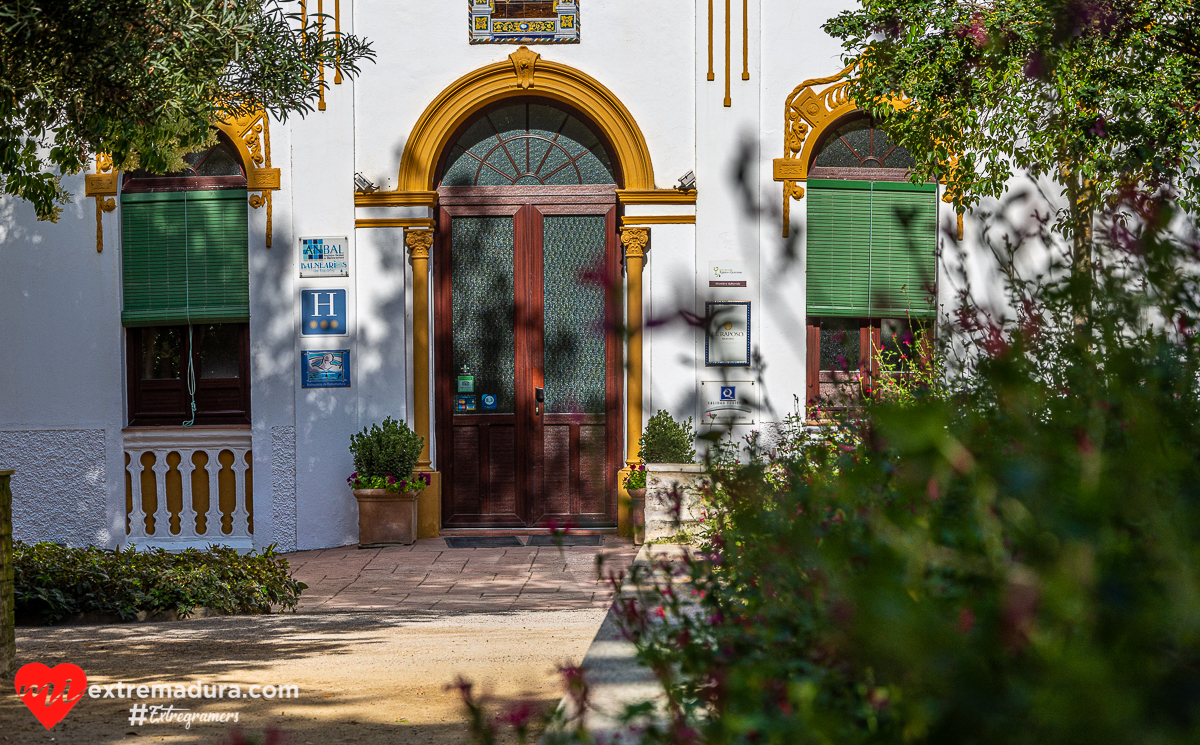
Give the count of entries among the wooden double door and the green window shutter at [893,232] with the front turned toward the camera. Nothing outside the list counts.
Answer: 2

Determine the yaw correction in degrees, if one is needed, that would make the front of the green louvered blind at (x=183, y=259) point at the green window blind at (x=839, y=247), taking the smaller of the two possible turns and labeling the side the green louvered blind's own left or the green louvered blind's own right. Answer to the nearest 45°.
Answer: approximately 45° to the green louvered blind's own left

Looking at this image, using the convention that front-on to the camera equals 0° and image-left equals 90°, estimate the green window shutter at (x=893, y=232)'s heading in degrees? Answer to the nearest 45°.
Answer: approximately 0°

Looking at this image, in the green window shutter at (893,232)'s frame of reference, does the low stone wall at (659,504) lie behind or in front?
in front

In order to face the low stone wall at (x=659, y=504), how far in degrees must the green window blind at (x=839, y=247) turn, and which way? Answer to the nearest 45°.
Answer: approximately 45° to its right

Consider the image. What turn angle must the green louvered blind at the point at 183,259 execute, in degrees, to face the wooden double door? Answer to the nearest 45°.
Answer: approximately 90° to its left

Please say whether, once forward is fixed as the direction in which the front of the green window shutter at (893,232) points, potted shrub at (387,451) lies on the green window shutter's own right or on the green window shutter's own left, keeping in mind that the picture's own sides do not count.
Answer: on the green window shutter's own right

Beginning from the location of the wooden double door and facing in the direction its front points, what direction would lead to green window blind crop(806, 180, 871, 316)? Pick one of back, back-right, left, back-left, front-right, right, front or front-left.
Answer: left
